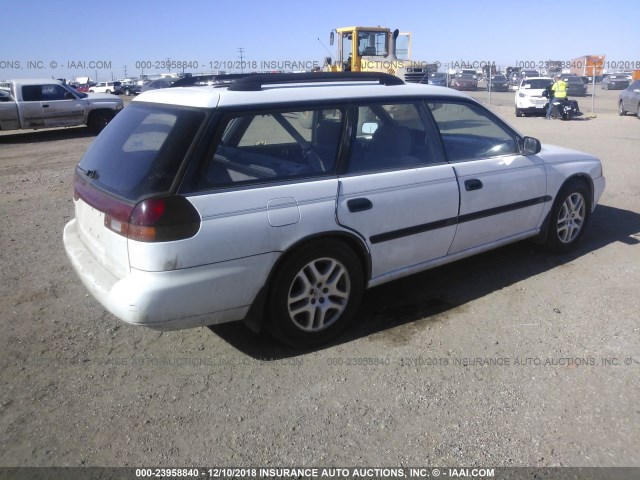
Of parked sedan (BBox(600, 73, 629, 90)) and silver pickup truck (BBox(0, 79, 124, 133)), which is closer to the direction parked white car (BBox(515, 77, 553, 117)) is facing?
the silver pickup truck

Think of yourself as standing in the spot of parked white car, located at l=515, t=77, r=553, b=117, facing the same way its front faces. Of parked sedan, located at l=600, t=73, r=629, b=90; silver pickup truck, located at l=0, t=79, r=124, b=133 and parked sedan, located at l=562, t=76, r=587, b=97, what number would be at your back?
2

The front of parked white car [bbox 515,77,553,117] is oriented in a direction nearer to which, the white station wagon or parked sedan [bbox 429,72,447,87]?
the white station wagon

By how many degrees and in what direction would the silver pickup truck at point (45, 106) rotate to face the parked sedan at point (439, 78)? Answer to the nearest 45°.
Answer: approximately 45° to its left

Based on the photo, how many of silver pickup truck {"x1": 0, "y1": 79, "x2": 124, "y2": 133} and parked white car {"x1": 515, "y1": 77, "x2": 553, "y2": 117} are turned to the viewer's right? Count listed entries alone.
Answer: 1

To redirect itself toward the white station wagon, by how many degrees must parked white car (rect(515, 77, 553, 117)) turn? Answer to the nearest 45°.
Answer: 0° — it already faces it

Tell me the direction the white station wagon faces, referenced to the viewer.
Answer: facing away from the viewer and to the right of the viewer

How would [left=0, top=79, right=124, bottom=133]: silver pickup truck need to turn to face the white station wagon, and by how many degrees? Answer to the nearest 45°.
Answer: approximately 90° to its right

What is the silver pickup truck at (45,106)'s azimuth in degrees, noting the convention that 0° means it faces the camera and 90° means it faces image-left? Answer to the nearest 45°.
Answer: approximately 270°
